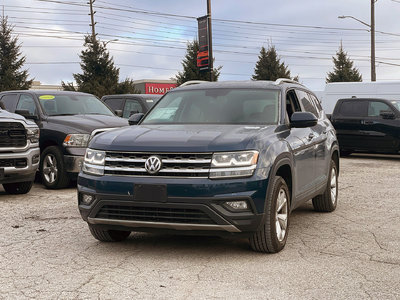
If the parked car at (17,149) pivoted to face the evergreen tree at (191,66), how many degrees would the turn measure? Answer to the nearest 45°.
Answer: approximately 90° to its left

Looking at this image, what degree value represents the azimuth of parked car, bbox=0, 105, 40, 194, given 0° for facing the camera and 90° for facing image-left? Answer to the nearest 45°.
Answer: approximately 315°

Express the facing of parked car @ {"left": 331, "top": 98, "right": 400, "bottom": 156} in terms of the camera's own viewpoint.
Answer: facing to the right of the viewer

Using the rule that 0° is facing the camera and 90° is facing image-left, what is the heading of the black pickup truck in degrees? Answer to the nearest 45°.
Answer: approximately 315°

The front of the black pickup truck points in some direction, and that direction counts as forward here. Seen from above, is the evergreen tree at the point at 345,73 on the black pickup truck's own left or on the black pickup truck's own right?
on the black pickup truck's own left

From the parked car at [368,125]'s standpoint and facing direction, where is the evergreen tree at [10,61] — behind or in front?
behind

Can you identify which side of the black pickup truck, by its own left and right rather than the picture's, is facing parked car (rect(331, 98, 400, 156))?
left

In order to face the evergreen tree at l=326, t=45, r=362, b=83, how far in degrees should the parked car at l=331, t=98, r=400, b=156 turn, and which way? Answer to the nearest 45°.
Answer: approximately 90° to its left
